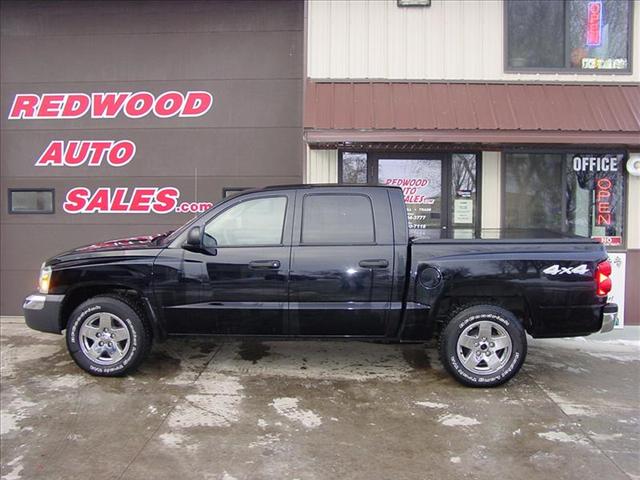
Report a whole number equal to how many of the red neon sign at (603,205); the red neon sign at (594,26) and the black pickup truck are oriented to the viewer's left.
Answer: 1

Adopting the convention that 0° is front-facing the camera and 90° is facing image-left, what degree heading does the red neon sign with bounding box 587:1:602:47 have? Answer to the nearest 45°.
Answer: approximately 0°

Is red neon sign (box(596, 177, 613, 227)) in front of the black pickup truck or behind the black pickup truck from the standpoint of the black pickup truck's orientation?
behind

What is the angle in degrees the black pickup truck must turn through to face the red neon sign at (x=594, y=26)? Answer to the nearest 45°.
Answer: approximately 135° to its right

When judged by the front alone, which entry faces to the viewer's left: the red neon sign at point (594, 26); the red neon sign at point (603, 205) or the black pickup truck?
the black pickup truck

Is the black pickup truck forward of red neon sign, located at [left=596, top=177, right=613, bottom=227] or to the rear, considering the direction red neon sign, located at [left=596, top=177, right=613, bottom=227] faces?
forward

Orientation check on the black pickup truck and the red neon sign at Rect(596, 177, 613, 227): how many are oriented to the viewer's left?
1

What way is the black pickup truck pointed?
to the viewer's left
